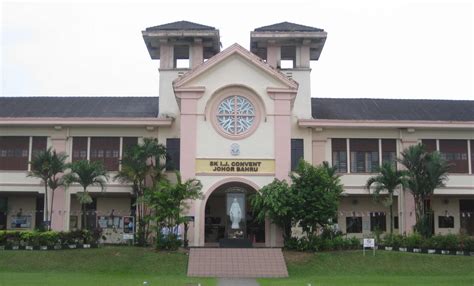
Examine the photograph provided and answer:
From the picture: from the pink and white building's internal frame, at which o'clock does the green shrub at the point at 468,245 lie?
The green shrub is roughly at 10 o'clock from the pink and white building.

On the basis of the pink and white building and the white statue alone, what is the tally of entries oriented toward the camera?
2

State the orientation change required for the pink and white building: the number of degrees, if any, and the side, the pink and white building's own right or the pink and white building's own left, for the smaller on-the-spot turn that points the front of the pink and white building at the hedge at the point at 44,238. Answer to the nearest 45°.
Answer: approximately 45° to the pink and white building's own right

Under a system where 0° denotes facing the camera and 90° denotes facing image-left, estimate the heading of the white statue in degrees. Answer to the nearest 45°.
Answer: approximately 0°

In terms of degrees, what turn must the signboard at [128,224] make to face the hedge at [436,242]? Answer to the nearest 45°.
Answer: approximately 45° to its left

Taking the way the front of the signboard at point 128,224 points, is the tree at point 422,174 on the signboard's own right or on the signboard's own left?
on the signboard's own left

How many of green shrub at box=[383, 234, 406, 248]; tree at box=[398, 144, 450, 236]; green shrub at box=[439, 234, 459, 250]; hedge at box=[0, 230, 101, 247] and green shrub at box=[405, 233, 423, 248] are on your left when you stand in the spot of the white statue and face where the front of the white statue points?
4

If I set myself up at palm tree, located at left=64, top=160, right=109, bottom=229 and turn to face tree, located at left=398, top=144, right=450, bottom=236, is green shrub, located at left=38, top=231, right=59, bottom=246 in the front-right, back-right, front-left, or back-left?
back-right

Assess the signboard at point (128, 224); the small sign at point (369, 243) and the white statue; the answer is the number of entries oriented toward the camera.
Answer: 3

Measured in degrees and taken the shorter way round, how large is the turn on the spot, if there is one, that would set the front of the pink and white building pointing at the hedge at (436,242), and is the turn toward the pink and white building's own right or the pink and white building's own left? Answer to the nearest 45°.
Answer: approximately 45° to the pink and white building's own left

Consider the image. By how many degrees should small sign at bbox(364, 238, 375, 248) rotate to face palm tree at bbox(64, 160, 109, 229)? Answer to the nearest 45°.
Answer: approximately 90° to its right

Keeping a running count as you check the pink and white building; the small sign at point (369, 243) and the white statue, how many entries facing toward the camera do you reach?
3

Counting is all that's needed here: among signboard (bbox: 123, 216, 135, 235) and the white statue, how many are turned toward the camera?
2
